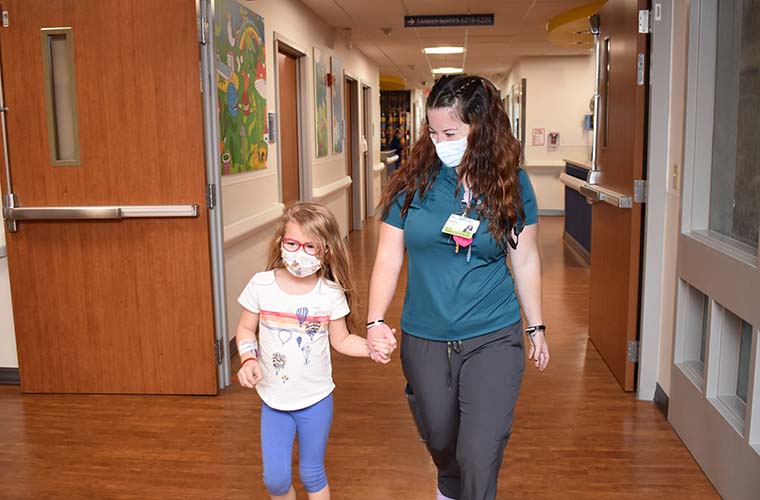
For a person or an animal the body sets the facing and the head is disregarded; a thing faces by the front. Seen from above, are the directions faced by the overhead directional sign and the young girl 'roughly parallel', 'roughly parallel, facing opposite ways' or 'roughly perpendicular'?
roughly parallel

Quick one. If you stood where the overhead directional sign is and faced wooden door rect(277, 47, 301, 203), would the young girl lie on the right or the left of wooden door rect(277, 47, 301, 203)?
left

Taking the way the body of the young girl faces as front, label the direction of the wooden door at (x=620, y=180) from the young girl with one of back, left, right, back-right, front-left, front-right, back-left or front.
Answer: back-left

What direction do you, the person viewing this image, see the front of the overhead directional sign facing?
facing the viewer

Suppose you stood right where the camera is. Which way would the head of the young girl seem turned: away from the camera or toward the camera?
toward the camera

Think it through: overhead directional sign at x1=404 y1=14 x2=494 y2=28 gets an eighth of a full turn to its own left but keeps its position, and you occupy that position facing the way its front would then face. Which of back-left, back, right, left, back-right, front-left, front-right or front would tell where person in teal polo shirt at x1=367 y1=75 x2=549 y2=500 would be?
front-right

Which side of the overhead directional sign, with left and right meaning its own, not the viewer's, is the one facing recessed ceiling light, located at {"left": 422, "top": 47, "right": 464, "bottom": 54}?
back

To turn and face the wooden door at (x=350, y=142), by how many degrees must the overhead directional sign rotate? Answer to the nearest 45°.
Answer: approximately 135° to its right

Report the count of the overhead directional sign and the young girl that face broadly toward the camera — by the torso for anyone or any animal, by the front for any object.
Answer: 2

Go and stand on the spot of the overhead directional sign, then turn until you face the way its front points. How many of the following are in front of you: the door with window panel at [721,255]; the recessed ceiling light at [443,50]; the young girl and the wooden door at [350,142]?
2

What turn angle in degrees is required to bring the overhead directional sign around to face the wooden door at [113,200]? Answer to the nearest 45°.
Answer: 0° — it already faces it

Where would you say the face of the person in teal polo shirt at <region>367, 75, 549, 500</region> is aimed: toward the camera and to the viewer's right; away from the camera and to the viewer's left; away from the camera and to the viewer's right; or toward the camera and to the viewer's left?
toward the camera and to the viewer's left

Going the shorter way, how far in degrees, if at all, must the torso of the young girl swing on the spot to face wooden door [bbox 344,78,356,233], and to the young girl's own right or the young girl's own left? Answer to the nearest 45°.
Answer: approximately 180°

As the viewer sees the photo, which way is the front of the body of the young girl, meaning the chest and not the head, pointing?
toward the camera

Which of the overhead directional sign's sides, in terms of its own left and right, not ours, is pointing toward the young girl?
front
